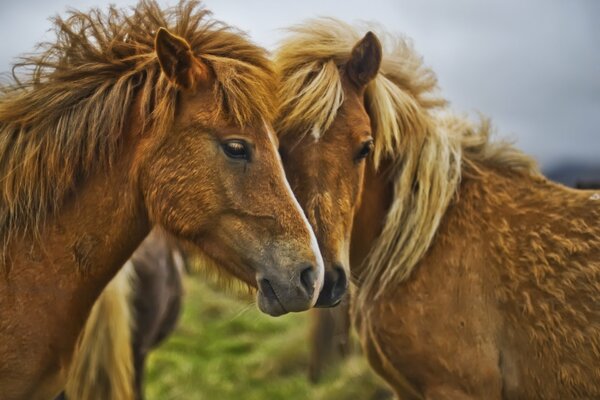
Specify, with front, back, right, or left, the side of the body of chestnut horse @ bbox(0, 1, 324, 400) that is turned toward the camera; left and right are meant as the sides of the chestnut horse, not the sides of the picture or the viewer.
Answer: right

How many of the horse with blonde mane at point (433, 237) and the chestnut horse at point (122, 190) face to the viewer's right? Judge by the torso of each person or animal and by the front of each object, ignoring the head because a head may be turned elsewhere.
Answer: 1

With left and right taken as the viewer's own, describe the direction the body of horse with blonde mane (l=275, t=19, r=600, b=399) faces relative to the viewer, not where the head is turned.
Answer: facing the viewer and to the left of the viewer

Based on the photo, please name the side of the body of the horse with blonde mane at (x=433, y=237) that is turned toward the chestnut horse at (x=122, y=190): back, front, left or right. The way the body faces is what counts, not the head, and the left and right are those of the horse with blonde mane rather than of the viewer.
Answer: front

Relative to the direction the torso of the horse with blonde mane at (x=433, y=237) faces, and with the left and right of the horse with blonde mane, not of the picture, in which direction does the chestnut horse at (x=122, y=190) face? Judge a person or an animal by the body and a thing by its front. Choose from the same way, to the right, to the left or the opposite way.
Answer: the opposite way
